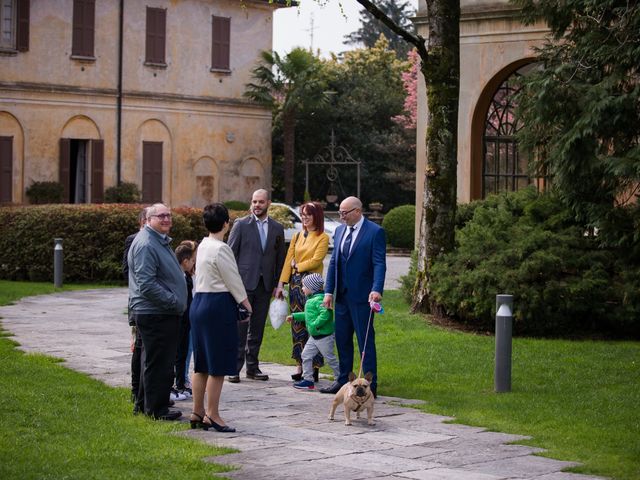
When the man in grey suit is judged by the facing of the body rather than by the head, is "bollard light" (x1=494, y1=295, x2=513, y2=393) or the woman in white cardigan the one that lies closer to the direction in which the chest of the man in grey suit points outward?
the woman in white cardigan

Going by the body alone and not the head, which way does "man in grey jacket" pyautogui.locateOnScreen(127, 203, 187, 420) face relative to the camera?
to the viewer's right

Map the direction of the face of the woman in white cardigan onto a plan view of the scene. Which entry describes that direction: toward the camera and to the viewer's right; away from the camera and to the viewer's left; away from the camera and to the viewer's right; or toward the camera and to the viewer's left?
away from the camera and to the viewer's right

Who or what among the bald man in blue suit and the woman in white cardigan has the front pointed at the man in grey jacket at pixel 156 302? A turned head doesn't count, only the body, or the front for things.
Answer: the bald man in blue suit

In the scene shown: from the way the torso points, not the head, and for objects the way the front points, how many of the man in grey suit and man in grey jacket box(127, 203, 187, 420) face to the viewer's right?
1

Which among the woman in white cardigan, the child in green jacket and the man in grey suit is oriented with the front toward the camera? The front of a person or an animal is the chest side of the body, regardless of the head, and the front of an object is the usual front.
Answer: the man in grey suit

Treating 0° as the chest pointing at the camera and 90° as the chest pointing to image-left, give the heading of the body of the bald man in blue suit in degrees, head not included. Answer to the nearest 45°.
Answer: approximately 45°

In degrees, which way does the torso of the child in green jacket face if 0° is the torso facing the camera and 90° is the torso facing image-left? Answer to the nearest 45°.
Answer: approximately 90°

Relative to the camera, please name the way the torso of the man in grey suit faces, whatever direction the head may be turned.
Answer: toward the camera

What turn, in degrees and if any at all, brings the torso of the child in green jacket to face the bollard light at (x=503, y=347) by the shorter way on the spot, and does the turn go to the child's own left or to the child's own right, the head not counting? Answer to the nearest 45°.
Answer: approximately 180°

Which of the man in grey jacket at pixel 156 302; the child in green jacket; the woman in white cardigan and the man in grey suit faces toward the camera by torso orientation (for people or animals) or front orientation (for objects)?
the man in grey suit

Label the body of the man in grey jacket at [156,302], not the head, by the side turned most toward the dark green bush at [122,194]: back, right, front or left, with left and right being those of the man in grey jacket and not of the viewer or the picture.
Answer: left

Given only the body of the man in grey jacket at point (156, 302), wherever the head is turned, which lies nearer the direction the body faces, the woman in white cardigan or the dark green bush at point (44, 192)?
the woman in white cardigan
